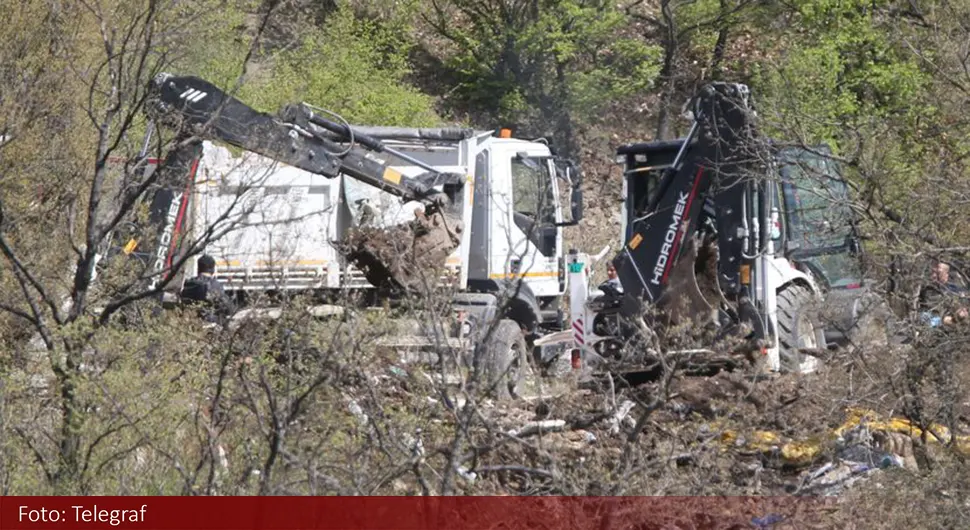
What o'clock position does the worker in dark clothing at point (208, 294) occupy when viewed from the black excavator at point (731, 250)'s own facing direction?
The worker in dark clothing is roughly at 7 o'clock from the black excavator.

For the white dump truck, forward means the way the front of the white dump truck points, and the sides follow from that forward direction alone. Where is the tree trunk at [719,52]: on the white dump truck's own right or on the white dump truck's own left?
on the white dump truck's own left

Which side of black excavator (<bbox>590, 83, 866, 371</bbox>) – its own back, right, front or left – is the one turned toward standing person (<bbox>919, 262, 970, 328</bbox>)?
right

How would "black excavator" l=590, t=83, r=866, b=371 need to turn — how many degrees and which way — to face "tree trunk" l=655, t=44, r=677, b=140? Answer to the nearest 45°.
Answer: approximately 45° to its left

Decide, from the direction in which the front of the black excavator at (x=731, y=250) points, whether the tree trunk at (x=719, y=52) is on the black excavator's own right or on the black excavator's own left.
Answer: on the black excavator's own left

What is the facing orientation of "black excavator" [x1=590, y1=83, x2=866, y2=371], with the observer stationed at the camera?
facing away from the viewer and to the right of the viewer

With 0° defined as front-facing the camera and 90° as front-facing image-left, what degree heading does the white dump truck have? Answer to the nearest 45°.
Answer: approximately 270°
